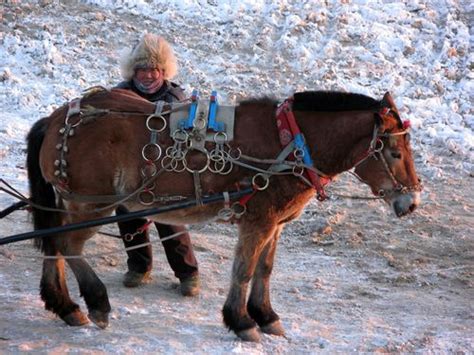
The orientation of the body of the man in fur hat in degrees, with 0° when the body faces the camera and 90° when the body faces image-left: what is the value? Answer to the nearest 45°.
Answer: approximately 0°

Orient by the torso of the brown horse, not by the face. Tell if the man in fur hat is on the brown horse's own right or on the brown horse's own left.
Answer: on the brown horse's own left

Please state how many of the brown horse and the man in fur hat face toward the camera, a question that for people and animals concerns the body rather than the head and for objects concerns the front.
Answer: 1

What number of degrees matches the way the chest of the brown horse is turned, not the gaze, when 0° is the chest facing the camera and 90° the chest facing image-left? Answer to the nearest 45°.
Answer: approximately 270°

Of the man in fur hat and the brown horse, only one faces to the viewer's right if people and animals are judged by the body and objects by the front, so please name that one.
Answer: the brown horse

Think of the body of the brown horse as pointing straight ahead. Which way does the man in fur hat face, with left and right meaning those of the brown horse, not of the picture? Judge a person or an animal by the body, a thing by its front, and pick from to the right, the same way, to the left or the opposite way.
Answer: to the right
